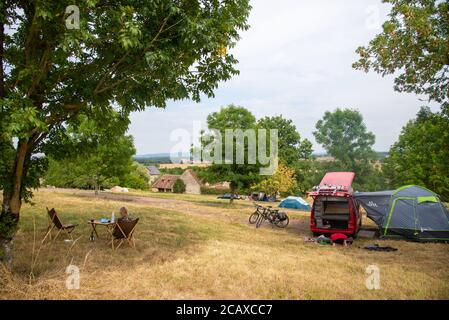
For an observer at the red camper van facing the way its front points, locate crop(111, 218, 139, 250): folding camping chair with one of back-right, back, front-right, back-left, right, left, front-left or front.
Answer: back-left

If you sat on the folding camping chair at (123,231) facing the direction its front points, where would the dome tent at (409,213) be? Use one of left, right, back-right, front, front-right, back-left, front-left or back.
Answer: back-right

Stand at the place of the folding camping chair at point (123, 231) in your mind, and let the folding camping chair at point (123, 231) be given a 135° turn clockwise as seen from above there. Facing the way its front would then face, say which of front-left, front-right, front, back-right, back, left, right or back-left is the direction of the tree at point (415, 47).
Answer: front

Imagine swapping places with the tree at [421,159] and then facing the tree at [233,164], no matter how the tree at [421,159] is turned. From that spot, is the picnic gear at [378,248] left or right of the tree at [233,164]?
left

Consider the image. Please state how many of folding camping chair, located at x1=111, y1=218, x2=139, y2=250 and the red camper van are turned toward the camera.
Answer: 0

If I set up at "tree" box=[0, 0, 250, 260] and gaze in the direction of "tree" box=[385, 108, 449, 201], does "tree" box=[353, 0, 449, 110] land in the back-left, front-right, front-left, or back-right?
front-right

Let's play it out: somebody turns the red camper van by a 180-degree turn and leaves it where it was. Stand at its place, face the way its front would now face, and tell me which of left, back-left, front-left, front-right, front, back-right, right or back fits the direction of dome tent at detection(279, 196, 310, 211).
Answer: back

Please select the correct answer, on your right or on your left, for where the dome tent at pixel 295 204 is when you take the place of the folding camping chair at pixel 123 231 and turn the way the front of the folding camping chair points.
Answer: on your right

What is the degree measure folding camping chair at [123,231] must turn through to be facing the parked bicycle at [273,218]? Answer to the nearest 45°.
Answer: approximately 90° to its right

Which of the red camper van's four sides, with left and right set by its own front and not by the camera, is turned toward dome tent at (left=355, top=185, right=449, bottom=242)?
right

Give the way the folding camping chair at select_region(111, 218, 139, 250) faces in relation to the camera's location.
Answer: facing away from the viewer and to the left of the viewer

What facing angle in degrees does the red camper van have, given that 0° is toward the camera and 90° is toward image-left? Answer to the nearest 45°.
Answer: approximately 180°
